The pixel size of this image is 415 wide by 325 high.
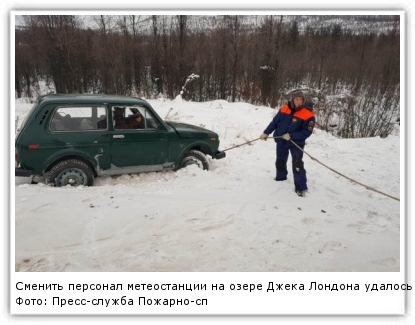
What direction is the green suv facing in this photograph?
to the viewer's right
